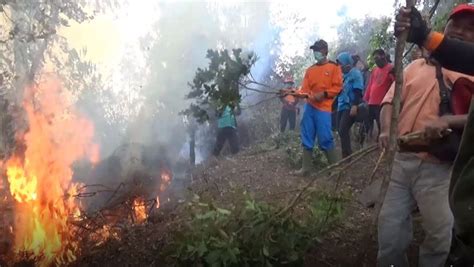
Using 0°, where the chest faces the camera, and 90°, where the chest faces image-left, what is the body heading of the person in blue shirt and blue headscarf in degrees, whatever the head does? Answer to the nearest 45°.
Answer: approximately 45°

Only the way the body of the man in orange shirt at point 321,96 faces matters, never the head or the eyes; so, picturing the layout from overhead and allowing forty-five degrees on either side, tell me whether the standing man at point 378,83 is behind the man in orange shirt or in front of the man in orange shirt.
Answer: behind

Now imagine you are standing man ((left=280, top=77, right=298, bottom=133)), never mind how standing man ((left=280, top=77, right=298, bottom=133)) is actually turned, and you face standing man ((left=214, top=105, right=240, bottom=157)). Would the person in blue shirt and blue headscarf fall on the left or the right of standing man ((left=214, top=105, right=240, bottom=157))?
left

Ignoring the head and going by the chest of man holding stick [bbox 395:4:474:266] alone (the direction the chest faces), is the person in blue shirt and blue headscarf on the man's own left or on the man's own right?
on the man's own right

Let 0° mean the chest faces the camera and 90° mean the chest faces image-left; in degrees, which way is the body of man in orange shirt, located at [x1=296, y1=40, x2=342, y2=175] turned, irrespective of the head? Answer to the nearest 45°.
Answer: approximately 45°
